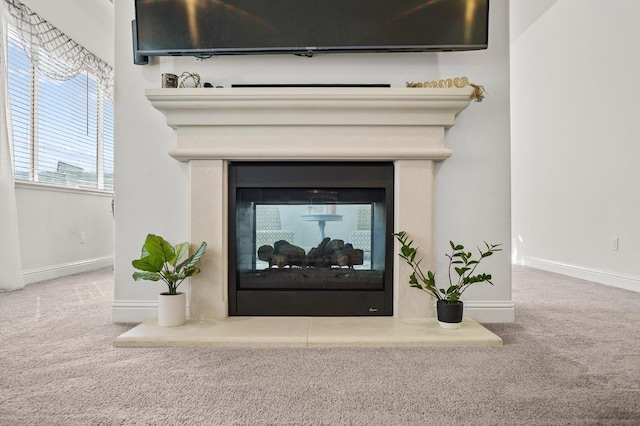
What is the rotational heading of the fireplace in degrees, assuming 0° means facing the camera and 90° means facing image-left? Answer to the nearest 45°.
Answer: approximately 0°

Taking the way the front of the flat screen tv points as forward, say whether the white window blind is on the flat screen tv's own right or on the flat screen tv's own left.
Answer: on the flat screen tv's own right

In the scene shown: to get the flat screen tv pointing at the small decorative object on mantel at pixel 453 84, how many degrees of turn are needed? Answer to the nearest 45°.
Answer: approximately 90° to its left

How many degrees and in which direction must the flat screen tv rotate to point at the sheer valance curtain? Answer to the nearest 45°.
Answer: approximately 135° to its right

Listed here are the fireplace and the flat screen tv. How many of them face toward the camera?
2
